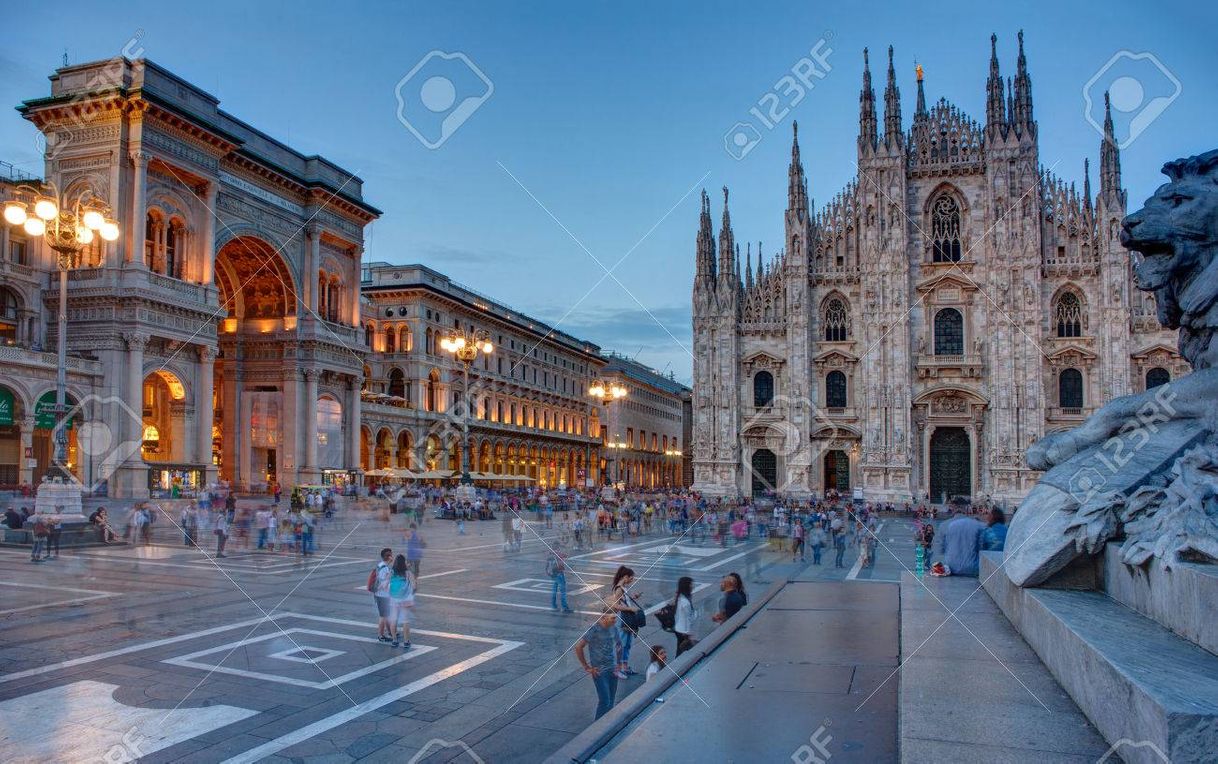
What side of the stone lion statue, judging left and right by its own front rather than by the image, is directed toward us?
left

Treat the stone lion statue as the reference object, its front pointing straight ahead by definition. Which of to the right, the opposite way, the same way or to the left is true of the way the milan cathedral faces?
to the left

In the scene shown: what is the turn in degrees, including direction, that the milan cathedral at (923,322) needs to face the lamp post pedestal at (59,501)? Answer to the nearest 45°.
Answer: approximately 45° to its right

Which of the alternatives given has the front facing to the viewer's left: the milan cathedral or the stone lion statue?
the stone lion statue

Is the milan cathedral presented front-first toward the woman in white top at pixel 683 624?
yes

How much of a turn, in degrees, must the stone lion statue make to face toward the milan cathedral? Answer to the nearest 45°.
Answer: approximately 90° to its right

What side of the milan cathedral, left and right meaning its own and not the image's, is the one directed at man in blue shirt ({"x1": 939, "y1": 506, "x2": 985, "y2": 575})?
front

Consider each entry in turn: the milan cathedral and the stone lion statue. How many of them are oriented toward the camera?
1

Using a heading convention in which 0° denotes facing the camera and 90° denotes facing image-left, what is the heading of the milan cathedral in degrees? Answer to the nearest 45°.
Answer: approximately 0°

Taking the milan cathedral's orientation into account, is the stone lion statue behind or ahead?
ahead
